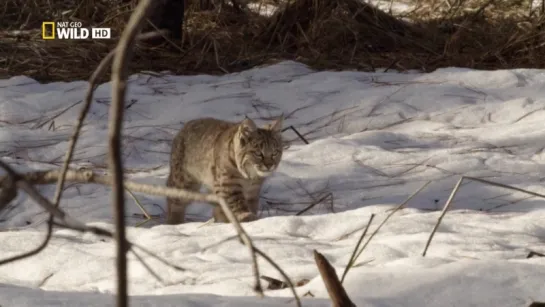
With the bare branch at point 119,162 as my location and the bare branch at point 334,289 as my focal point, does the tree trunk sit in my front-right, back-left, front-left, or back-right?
front-left

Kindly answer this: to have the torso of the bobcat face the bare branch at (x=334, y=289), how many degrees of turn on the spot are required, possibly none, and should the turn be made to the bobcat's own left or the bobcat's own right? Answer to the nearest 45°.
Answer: approximately 45° to the bobcat's own right

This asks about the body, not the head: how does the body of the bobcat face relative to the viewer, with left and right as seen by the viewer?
facing the viewer and to the right of the viewer

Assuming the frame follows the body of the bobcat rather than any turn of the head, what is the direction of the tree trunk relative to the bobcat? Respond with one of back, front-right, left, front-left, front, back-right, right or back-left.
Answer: back-left

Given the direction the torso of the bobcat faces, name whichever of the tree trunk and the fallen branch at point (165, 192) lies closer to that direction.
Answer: the fallen branch

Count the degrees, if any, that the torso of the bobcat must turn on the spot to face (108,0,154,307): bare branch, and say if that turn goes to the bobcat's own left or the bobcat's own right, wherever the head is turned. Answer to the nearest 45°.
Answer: approximately 45° to the bobcat's own right
